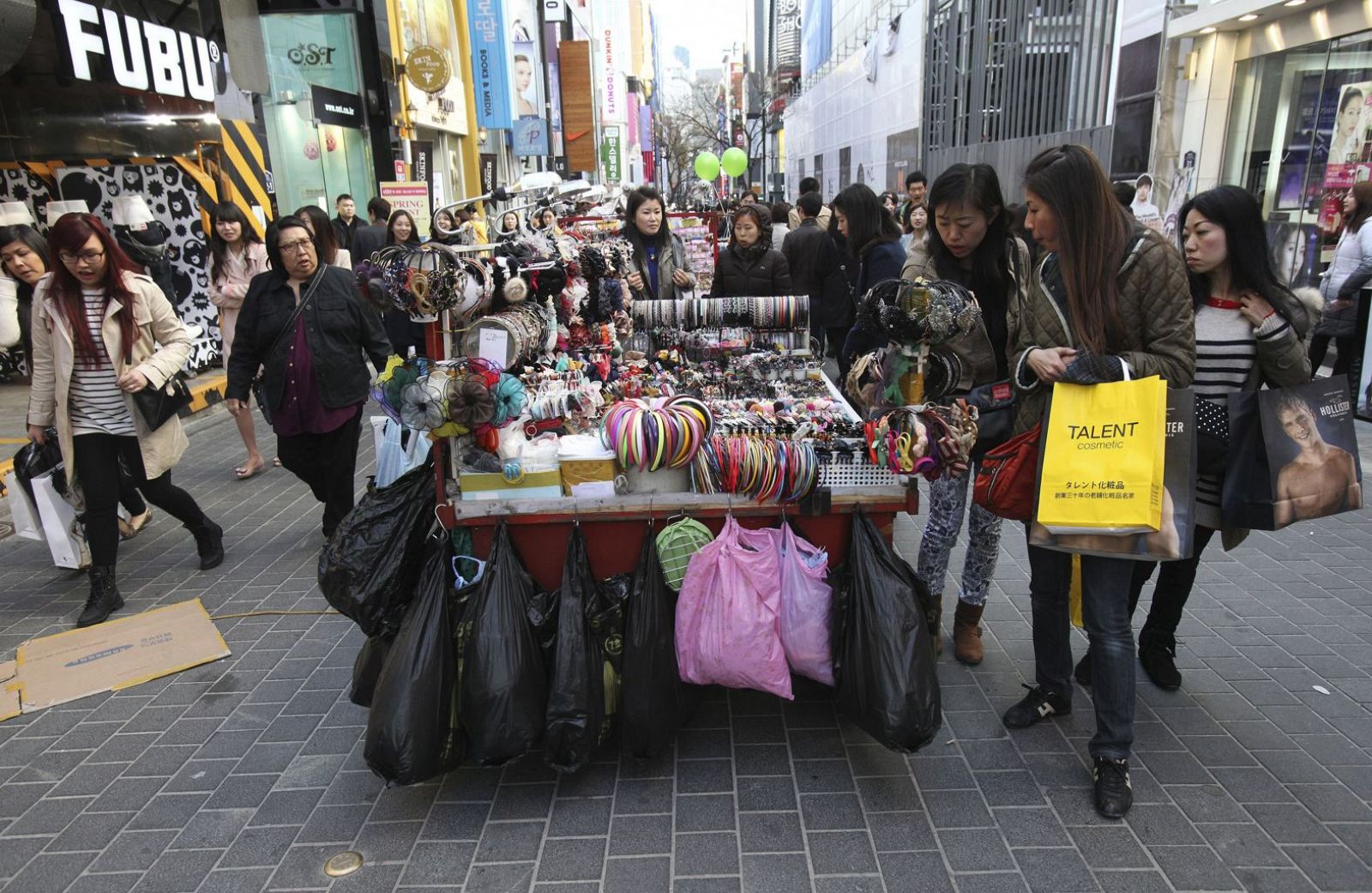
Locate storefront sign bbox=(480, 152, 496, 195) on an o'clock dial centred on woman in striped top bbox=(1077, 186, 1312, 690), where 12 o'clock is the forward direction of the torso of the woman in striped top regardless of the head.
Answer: The storefront sign is roughly at 3 o'clock from the woman in striped top.

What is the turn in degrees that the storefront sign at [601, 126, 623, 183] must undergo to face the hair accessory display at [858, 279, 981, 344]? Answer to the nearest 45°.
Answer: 0° — it already faces it

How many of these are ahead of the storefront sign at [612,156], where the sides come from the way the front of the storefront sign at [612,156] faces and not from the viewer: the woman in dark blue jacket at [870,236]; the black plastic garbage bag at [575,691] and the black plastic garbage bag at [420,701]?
3

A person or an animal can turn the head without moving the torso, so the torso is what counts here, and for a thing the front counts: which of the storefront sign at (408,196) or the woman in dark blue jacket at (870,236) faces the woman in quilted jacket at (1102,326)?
the storefront sign

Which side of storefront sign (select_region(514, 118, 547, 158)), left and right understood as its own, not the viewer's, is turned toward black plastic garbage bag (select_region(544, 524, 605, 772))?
front

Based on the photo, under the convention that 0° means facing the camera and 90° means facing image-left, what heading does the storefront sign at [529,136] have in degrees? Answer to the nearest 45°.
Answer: approximately 0°

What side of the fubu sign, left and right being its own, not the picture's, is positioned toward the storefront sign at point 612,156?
left

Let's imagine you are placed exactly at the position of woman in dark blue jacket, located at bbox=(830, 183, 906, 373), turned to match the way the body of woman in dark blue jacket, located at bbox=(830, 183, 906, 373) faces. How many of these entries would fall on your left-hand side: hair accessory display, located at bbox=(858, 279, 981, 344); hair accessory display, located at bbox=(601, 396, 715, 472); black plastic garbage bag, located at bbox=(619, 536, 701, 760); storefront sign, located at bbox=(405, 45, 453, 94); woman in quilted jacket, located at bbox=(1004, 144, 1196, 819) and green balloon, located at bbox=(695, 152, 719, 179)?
4

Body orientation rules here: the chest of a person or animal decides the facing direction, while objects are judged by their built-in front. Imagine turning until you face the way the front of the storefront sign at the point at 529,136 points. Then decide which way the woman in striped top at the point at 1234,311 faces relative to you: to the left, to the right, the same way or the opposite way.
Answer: to the right

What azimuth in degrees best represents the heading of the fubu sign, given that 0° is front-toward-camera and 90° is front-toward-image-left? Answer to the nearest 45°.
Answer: approximately 315°

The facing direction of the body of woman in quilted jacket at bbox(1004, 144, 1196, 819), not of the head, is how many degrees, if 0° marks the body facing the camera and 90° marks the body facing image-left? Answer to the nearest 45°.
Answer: approximately 45°
